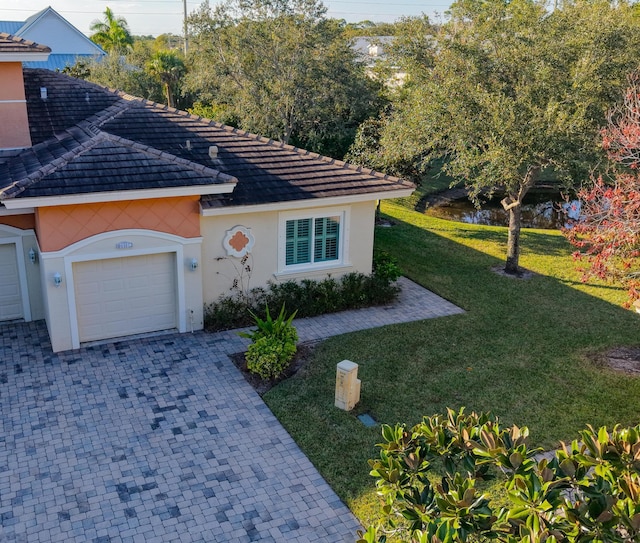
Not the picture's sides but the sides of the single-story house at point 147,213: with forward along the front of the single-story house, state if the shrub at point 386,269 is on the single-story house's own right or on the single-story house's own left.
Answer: on the single-story house's own left

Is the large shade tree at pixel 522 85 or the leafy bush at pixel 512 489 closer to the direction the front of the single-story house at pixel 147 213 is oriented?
the leafy bush

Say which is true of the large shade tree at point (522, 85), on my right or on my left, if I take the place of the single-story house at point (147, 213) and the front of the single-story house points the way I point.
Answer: on my left

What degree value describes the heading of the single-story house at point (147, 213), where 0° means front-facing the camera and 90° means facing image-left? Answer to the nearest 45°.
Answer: approximately 0°

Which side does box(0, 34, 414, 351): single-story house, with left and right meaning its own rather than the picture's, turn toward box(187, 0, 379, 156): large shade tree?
back

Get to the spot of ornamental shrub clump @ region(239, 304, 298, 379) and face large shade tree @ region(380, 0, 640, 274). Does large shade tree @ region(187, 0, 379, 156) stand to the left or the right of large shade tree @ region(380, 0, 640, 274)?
left

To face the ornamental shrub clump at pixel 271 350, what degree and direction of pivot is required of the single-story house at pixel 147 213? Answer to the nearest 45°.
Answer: approximately 45° to its left

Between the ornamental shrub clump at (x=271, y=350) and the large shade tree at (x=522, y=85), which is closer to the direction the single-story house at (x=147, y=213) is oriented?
the ornamental shrub clump

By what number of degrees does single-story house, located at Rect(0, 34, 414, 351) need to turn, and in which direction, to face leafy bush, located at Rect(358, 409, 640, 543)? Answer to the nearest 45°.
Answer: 0° — it already faces it
